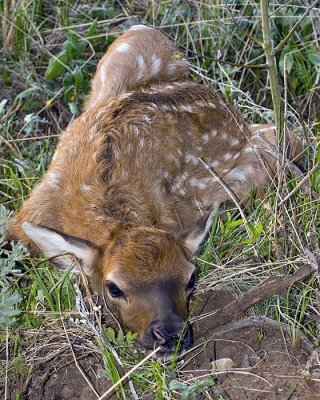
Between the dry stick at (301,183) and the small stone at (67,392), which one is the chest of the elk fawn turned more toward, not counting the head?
the small stone

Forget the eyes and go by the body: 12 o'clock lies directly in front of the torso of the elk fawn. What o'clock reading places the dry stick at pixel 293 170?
The dry stick is roughly at 9 o'clock from the elk fawn.

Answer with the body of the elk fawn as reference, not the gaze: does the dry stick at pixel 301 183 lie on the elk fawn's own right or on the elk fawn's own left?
on the elk fawn's own left

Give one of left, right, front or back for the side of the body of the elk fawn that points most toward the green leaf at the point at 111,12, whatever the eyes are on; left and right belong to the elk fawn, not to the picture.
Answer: back

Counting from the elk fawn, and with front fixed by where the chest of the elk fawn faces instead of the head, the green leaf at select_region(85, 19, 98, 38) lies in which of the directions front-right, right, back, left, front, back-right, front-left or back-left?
back

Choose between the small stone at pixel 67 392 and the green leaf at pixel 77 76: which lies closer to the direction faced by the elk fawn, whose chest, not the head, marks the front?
the small stone

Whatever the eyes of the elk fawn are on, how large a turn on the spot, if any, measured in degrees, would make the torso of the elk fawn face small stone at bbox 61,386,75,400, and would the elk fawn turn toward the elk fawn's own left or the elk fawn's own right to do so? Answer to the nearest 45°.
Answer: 0° — it already faces it

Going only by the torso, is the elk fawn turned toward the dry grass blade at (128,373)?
yes

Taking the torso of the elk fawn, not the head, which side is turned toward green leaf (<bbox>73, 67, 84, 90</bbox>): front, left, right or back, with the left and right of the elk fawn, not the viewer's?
back

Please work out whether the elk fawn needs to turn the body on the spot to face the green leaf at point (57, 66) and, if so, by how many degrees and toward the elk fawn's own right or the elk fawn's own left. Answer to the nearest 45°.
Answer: approximately 180°

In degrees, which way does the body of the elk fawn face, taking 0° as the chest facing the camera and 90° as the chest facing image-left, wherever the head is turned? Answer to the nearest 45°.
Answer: approximately 0°

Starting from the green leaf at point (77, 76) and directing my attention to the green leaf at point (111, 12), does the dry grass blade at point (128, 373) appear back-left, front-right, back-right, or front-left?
back-right

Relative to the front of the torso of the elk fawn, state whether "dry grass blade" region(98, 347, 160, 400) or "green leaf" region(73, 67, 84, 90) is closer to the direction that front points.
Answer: the dry grass blade
